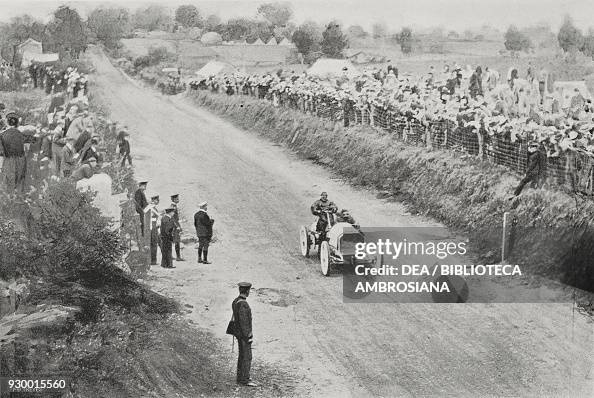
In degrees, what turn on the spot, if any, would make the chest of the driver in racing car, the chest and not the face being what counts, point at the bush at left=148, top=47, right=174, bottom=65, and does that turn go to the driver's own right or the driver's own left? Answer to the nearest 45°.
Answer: approximately 135° to the driver's own right

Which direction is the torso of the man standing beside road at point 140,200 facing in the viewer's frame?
to the viewer's right

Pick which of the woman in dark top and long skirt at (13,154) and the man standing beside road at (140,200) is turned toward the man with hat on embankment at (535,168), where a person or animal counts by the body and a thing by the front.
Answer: the man standing beside road

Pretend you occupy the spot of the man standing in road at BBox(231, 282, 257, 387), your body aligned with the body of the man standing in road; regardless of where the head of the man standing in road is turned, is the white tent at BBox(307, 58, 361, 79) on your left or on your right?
on your left

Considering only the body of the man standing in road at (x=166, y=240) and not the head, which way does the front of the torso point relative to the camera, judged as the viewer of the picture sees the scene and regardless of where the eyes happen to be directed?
to the viewer's right

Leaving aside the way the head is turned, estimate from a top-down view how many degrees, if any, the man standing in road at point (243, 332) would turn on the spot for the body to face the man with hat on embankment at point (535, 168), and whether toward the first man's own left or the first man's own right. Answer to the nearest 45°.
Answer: approximately 45° to the first man's own left

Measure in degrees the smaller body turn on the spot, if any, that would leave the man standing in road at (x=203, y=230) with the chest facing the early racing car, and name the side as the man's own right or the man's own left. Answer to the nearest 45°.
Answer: approximately 45° to the man's own right

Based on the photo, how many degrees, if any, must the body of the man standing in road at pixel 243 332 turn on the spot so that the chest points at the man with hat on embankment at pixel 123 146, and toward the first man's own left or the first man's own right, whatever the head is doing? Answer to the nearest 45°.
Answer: approximately 135° to the first man's own left

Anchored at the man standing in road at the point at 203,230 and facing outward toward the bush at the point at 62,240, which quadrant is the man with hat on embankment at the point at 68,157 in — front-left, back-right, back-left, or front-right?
front-right

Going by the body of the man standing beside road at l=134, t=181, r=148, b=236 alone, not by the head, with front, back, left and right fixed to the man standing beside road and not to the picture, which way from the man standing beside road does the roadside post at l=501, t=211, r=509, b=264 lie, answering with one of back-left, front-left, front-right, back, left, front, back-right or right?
front

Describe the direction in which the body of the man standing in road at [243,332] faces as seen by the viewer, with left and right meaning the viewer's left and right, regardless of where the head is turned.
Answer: facing to the right of the viewer

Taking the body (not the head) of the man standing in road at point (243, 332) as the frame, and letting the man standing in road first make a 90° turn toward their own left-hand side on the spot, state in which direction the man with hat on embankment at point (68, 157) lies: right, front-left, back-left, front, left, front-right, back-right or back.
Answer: front-left

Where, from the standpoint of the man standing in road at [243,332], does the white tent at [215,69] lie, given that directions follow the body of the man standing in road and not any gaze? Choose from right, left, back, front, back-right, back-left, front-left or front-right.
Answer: left

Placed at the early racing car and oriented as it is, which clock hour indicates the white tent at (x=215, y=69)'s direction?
The white tent is roughly at 6 o'clock from the early racing car.

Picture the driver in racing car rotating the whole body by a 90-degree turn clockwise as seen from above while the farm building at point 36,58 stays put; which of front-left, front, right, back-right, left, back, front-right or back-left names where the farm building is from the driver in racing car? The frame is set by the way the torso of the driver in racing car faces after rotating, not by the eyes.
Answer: front-right

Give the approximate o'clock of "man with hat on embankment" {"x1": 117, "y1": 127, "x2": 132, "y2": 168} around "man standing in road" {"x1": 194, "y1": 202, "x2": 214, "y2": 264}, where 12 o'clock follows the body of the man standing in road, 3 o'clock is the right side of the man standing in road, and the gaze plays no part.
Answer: The man with hat on embankment is roughly at 9 o'clock from the man standing in road.

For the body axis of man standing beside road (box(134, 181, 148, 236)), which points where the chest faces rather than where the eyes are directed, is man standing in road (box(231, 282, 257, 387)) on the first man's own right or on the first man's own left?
on the first man's own right

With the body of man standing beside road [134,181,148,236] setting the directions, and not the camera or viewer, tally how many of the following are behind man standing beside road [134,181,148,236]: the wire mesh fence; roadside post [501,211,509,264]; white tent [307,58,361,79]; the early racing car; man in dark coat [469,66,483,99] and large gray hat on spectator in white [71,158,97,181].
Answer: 1

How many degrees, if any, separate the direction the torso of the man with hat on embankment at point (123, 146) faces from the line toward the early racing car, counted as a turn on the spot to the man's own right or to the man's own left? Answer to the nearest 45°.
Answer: approximately 45° to the man's own right
